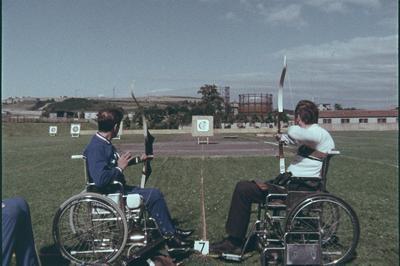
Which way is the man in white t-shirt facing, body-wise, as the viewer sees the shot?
to the viewer's left

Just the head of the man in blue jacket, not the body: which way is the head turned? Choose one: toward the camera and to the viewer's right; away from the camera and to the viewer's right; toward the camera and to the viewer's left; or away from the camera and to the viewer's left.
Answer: away from the camera and to the viewer's right

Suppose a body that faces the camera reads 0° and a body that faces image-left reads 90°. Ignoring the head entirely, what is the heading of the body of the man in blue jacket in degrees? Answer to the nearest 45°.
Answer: approximately 270°

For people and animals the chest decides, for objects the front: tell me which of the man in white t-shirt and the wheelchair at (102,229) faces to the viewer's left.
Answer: the man in white t-shirt

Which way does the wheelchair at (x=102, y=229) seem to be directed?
to the viewer's right

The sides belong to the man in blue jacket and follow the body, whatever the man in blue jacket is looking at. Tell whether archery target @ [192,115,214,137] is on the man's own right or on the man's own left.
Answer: on the man's own left

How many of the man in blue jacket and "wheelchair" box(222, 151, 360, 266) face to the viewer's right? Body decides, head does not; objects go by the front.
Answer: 1

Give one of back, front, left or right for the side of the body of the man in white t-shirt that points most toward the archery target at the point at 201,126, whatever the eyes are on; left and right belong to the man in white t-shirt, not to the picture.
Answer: right

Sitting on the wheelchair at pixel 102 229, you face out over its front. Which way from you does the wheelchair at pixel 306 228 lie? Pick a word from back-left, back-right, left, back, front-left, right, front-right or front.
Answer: front

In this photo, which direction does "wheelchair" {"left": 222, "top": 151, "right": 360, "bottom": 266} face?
to the viewer's left

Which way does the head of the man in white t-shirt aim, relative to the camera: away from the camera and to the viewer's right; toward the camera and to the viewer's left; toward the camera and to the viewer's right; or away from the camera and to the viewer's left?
away from the camera and to the viewer's left

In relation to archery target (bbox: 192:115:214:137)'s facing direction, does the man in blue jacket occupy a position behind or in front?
in front

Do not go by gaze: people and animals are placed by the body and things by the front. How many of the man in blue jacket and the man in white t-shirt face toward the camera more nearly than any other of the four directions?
0

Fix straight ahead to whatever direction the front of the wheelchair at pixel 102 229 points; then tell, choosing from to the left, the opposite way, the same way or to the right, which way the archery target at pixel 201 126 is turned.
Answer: to the right

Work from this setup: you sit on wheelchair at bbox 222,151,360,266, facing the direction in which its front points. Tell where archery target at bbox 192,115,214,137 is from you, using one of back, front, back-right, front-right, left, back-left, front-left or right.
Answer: right

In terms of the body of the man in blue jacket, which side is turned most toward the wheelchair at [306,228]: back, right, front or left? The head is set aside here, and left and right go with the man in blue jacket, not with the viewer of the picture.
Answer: front

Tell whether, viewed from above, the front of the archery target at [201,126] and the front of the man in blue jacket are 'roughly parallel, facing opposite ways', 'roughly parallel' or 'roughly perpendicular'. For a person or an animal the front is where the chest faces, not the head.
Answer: roughly perpendicular

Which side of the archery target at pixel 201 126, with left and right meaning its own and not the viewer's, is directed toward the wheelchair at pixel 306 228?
front

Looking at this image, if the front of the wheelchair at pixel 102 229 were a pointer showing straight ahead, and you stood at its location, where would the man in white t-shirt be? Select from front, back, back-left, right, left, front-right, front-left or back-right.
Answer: front

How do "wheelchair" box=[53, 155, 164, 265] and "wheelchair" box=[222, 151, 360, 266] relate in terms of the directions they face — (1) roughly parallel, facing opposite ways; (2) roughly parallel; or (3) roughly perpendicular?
roughly parallel, facing opposite ways
